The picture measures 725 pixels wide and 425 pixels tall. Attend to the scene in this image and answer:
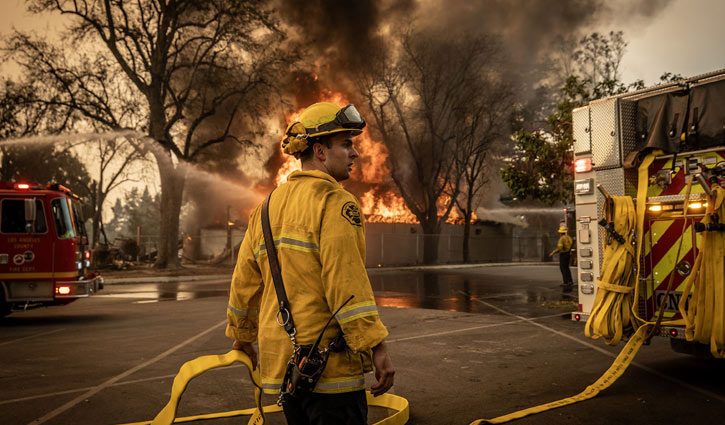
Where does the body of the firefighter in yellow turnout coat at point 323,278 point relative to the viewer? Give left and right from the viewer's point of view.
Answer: facing away from the viewer and to the right of the viewer

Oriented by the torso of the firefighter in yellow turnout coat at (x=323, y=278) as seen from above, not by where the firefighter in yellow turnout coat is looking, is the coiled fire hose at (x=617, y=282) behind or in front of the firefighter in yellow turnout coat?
in front

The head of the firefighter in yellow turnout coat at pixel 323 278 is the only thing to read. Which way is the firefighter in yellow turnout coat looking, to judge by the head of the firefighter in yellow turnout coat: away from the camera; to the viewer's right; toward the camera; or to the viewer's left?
to the viewer's right

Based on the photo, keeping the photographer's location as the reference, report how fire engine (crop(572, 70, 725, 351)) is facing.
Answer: facing away from the viewer and to the right of the viewer

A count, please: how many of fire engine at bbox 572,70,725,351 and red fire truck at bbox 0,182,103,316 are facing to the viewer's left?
0

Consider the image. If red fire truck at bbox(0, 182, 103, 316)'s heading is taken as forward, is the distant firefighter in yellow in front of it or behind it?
in front

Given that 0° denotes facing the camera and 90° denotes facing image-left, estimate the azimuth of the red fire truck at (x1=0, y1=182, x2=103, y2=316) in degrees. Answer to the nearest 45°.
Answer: approximately 270°
